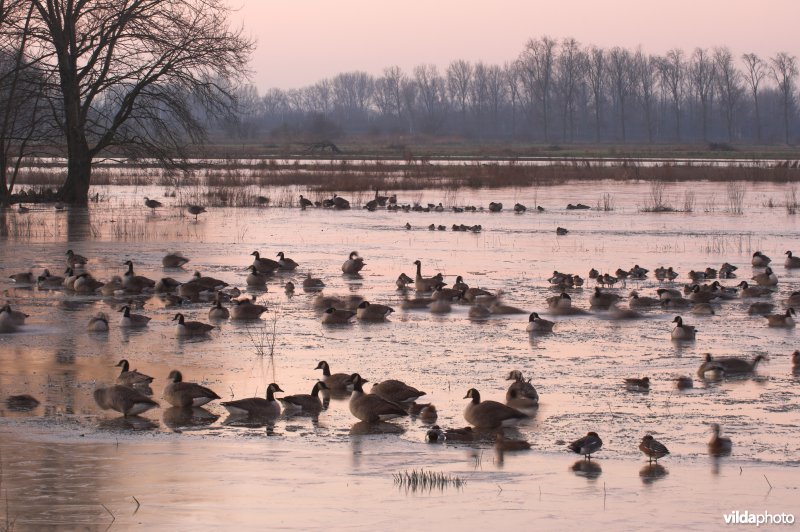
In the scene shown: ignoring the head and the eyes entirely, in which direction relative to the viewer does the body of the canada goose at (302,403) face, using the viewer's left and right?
facing to the right of the viewer

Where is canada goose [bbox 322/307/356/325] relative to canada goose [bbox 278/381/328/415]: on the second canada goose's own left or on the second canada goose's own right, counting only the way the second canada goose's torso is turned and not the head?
on the second canada goose's own left

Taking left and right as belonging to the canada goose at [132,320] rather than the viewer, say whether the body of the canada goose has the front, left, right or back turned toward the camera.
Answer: left

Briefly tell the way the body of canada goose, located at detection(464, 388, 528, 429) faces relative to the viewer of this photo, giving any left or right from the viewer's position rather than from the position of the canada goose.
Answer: facing to the left of the viewer

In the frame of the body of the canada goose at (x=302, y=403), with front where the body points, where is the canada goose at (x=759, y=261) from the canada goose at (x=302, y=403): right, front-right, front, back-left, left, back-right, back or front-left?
front-left

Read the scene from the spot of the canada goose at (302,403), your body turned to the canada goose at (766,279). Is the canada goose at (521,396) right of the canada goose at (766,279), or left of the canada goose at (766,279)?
right

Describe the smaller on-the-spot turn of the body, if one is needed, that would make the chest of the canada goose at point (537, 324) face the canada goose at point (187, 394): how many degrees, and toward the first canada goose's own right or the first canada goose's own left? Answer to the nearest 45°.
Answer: approximately 45° to the first canada goose's own left

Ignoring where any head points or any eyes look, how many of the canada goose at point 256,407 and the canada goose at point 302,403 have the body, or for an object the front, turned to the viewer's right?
2

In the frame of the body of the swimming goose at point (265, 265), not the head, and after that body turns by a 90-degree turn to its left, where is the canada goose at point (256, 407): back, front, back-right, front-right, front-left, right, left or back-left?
front

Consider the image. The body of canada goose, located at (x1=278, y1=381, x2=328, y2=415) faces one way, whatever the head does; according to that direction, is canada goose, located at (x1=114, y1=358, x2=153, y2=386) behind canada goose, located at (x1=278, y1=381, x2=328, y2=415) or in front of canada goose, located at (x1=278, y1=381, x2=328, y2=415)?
behind

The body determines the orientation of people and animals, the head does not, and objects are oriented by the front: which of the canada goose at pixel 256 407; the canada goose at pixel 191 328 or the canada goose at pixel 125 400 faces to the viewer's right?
the canada goose at pixel 256 407

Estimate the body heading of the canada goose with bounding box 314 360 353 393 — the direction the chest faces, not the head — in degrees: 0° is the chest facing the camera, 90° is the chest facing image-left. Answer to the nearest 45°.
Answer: approximately 90°
